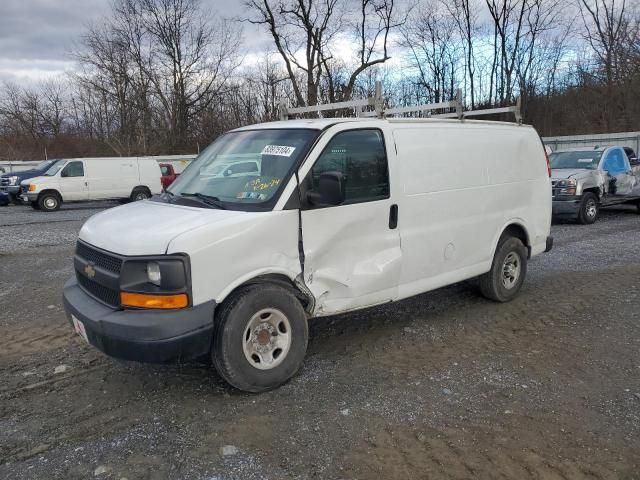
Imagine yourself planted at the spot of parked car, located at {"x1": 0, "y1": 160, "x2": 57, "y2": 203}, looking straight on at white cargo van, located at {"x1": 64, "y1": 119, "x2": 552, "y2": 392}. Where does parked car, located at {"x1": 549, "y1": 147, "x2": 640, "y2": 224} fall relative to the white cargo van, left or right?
left

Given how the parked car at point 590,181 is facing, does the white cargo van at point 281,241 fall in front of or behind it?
in front

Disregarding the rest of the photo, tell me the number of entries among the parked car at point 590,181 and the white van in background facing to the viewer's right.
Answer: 0

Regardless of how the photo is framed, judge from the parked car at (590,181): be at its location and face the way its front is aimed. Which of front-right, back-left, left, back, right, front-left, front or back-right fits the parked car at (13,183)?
front-right

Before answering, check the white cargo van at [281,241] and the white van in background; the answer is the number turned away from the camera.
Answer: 0

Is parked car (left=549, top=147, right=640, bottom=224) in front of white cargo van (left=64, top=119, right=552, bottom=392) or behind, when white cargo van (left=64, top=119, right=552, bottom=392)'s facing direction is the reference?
behind

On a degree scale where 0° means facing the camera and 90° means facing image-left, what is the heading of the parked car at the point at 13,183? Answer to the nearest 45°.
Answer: approximately 45°
